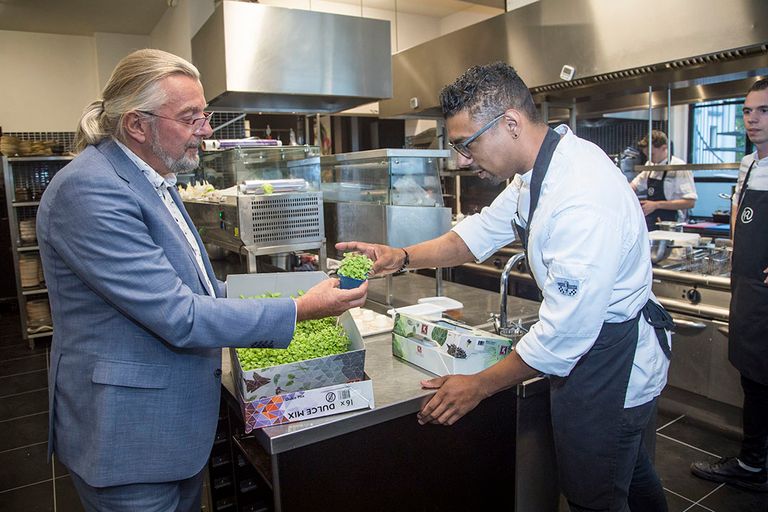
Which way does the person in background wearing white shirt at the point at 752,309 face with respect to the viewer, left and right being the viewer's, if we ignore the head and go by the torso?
facing the viewer and to the left of the viewer

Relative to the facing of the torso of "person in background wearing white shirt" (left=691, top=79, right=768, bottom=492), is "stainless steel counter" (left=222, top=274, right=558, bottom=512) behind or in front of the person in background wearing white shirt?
in front

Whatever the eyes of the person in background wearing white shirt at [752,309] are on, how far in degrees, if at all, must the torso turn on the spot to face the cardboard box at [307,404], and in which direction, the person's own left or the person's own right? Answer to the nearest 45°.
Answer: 0° — they already face it

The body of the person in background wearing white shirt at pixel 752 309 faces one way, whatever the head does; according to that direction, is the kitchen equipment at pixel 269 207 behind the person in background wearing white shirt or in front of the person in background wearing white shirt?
in front

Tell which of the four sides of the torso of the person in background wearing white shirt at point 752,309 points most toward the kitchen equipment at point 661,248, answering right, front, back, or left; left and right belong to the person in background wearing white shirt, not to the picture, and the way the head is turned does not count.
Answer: right

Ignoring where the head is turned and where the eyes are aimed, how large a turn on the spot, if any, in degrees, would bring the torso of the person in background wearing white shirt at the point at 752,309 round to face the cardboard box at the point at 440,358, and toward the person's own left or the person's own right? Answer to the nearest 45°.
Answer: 0° — they already face it

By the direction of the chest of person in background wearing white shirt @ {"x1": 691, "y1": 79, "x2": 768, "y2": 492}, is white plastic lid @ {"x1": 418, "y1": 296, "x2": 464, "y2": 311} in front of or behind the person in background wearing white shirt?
in front

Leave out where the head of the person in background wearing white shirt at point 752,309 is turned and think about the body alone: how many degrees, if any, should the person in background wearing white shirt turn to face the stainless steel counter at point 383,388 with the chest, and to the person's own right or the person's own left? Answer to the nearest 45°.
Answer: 0° — they already face it

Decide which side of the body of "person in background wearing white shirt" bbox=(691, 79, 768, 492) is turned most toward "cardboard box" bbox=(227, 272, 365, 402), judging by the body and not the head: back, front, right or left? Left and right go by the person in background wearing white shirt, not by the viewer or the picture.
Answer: front
